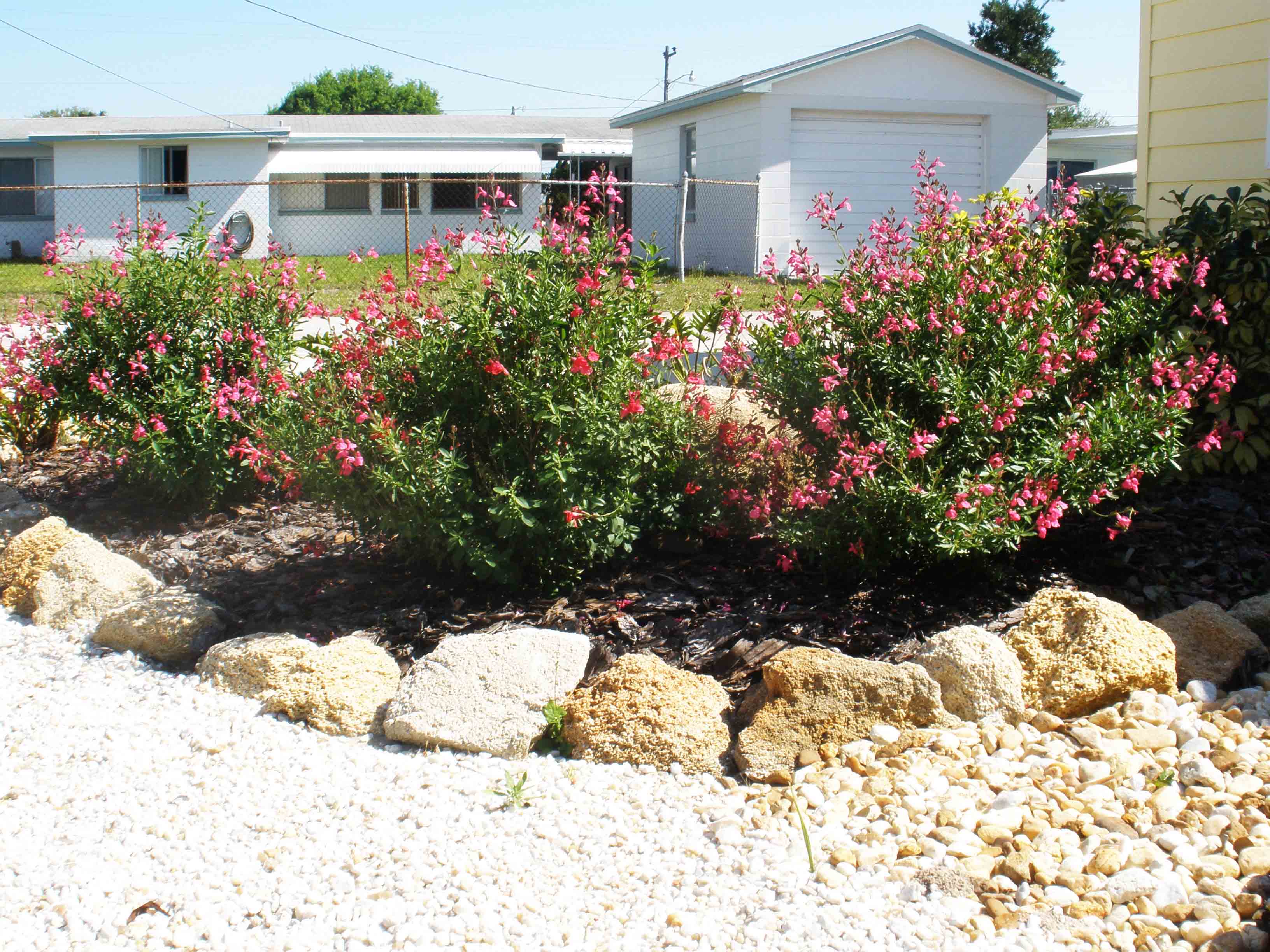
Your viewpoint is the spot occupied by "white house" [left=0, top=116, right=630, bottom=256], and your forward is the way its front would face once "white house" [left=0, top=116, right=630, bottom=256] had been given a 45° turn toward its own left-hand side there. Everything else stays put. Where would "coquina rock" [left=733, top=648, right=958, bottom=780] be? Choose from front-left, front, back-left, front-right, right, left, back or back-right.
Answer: front-right

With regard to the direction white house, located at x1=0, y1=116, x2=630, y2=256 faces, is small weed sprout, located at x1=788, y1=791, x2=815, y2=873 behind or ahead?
ahead

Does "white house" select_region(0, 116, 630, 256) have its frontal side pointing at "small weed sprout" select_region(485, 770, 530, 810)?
yes

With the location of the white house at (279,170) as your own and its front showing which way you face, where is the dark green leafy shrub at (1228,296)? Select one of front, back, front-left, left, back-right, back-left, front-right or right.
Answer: front

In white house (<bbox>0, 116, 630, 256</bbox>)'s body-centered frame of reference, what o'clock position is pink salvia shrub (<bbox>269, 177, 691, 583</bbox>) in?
The pink salvia shrub is roughly at 12 o'clock from the white house.

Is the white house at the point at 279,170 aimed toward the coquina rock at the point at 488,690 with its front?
yes

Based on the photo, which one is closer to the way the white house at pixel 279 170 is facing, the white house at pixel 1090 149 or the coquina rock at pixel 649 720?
the coquina rock

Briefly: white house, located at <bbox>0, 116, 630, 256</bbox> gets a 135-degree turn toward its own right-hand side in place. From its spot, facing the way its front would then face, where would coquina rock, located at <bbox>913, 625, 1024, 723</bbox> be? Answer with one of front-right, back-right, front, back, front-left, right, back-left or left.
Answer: back-left

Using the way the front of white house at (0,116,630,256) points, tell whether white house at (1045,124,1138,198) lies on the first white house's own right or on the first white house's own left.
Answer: on the first white house's own left

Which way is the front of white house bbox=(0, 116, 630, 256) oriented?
toward the camera

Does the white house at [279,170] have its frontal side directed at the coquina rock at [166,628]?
yes

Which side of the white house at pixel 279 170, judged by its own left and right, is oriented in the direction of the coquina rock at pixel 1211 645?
front

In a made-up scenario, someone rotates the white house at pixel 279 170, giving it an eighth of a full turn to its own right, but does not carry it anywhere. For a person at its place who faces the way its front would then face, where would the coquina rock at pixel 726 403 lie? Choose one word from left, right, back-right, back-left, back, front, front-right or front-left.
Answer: front-left

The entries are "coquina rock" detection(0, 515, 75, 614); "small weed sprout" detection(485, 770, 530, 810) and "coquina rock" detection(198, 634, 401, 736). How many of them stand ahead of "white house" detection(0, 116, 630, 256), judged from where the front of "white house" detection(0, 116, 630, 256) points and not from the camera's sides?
3

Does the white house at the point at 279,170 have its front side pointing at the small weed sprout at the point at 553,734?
yes

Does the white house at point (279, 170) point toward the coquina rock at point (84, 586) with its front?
yes

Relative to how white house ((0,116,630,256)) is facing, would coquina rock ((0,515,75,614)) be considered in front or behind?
in front
